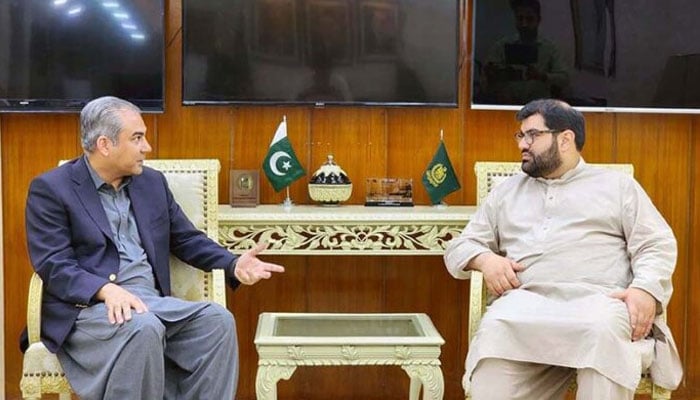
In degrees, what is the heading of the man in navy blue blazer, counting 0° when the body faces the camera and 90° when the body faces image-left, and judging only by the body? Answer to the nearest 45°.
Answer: approximately 315°

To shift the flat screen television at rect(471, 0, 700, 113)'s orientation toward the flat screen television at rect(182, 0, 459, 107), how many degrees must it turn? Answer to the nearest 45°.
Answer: approximately 90° to its right

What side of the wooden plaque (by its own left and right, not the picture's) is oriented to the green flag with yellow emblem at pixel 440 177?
left

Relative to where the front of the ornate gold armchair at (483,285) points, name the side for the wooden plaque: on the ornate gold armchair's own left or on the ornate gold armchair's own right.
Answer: on the ornate gold armchair's own right

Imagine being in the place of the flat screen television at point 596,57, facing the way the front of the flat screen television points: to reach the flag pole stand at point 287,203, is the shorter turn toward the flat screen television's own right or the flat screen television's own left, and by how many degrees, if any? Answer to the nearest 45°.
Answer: approximately 90° to the flat screen television's own right

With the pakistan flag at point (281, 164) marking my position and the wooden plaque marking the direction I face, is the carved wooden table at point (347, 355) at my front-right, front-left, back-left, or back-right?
back-left

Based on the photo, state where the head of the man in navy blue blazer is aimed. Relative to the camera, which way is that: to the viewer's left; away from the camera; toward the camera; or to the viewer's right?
to the viewer's right

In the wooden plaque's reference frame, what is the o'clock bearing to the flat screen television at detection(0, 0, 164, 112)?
The flat screen television is roughly at 3 o'clock from the wooden plaque.
